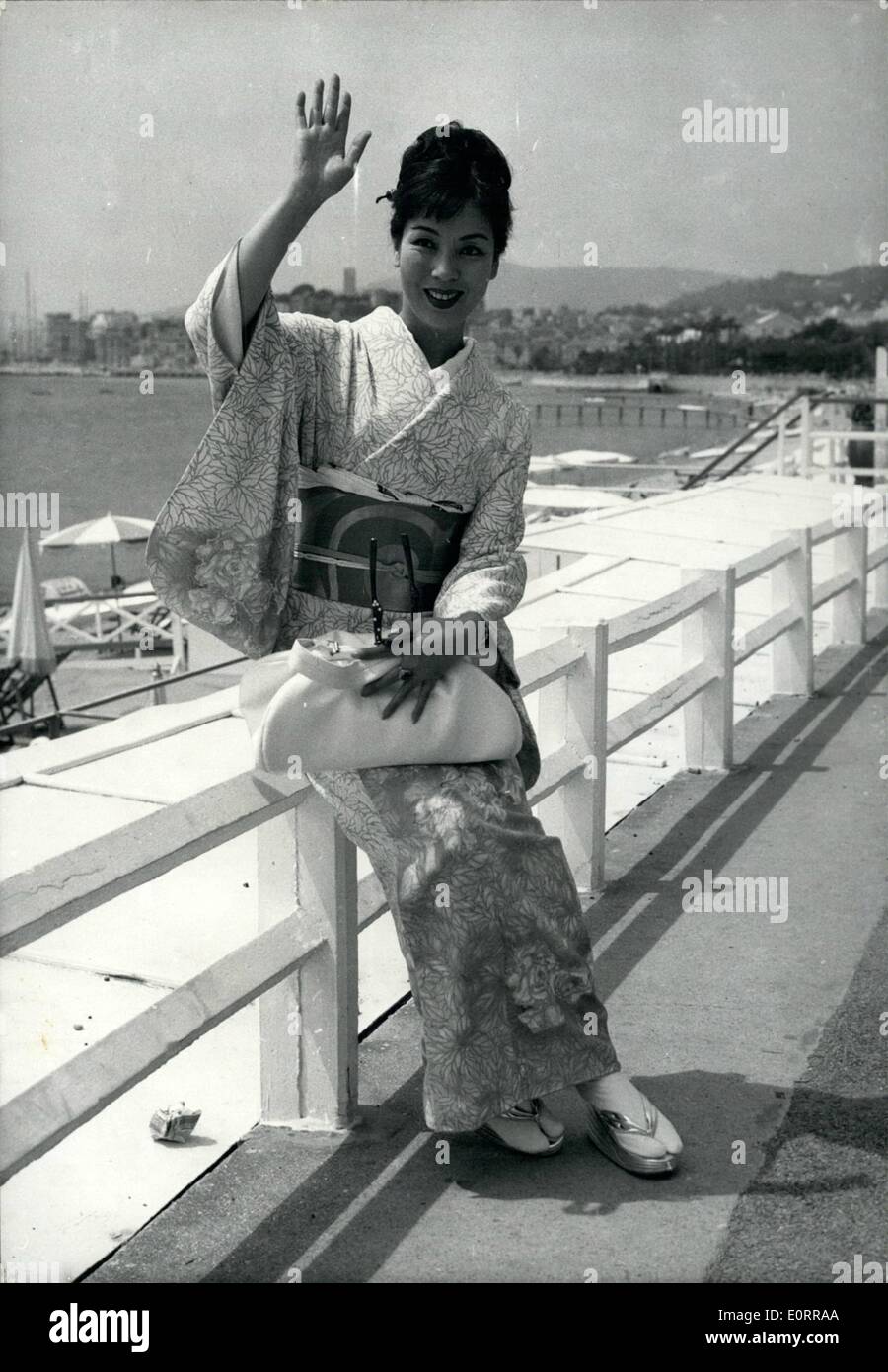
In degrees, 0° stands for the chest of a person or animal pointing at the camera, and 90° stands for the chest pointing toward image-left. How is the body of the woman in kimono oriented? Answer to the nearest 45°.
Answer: approximately 315°

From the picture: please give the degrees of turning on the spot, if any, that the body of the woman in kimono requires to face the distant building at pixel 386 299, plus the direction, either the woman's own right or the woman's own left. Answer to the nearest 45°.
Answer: approximately 135° to the woman's own left

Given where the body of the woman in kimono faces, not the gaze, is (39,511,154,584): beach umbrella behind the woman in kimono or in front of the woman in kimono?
behind
